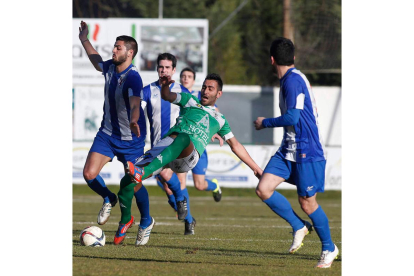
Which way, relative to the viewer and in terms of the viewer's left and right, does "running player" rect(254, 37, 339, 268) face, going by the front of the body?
facing to the left of the viewer

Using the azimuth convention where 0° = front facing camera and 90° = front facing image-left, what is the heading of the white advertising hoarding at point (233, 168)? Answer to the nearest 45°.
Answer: approximately 0°

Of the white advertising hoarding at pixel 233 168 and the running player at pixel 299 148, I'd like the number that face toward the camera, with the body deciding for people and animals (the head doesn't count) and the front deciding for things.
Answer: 1

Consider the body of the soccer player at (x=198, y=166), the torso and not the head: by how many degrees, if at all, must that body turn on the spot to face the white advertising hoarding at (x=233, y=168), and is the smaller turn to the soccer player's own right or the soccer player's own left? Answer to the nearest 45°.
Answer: approximately 135° to the soccer player's own right

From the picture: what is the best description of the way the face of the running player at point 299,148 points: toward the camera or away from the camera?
away from the camera

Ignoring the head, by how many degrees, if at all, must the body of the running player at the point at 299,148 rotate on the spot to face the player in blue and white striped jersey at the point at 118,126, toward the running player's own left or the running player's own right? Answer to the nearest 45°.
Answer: approximately 45° to the running player's own right

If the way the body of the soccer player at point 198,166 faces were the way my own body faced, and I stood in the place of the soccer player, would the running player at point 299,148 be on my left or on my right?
on my left

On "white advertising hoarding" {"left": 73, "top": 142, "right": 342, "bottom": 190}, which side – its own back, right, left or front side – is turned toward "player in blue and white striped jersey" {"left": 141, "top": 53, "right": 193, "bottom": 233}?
front

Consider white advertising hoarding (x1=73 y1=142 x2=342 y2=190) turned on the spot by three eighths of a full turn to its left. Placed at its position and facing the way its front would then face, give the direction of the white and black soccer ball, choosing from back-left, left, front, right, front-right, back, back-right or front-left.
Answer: back-right
